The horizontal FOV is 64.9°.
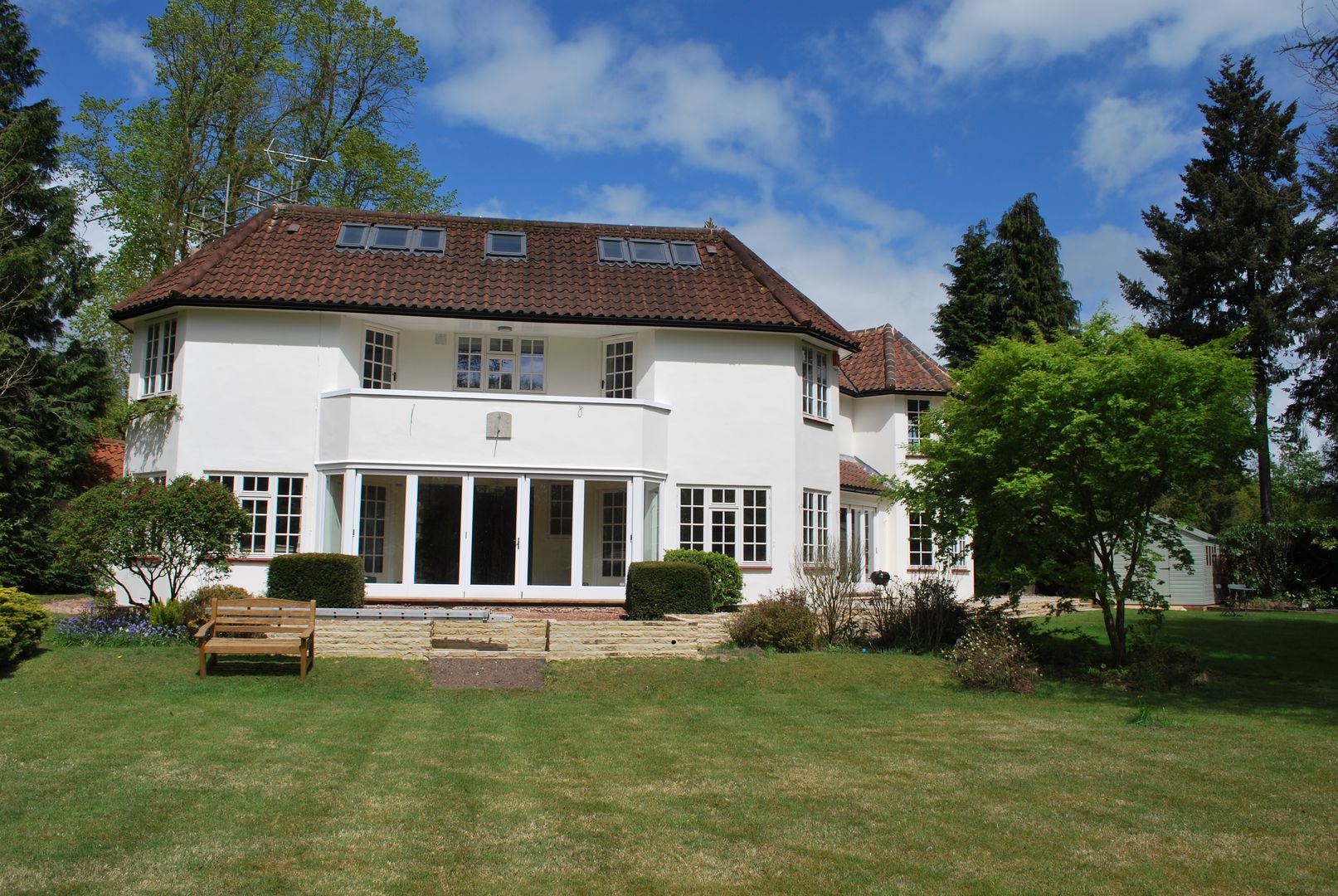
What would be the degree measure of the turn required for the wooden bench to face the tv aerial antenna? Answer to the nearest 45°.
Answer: approximately 180°

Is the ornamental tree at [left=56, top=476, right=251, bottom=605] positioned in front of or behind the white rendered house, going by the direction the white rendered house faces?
in front

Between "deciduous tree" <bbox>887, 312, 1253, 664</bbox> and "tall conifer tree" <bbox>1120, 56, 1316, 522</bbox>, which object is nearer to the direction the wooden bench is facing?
the deciduous tree

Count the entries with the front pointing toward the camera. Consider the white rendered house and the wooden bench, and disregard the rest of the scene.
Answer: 2

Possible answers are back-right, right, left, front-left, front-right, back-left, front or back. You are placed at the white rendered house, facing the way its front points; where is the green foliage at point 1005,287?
back-left

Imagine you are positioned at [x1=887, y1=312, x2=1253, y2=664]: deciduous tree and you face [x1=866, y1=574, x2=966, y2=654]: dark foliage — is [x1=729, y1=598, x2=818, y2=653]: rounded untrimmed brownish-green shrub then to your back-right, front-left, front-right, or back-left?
front-left

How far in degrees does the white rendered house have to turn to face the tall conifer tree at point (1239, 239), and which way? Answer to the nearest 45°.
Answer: approximately 90° to its left

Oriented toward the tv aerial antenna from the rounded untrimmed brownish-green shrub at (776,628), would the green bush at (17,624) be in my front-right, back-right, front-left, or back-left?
front-left

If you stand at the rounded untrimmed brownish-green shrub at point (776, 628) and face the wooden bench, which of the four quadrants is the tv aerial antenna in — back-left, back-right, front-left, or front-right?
front-right

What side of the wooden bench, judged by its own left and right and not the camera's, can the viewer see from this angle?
front

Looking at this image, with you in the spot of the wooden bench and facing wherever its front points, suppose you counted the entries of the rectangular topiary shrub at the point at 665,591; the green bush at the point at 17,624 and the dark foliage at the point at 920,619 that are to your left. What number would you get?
2

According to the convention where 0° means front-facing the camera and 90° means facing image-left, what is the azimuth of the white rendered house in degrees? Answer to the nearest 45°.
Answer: approximately 0°

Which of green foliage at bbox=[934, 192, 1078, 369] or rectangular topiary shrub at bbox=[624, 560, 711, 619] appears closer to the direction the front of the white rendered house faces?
the rectangular topiary shrub
